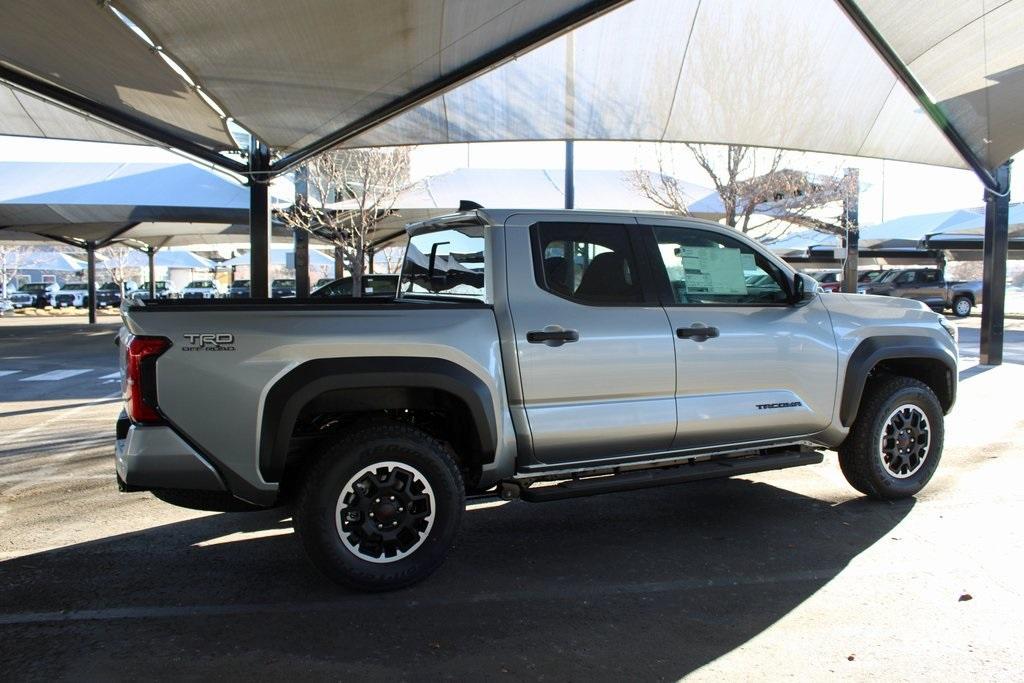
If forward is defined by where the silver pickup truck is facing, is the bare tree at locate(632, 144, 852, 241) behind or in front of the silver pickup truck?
in front

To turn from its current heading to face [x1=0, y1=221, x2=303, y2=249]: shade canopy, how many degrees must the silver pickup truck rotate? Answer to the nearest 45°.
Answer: approximately 90° to its left

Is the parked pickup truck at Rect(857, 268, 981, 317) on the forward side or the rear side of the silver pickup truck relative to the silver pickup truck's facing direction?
on the forward side

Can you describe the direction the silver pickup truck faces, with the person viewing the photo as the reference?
facing away from the viewer and to the right of the viewer

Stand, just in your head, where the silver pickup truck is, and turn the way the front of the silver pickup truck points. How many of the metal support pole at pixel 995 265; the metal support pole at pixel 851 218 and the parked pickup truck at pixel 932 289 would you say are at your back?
0

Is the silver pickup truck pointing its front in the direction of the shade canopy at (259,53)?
no

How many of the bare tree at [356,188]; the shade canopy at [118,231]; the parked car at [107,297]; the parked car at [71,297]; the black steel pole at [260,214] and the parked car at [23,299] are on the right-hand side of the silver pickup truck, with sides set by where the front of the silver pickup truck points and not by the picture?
0

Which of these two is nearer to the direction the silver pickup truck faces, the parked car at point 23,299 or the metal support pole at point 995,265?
the metal support pole

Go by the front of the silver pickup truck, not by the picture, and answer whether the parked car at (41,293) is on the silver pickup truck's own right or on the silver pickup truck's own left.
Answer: on the silver pickup truck's own left

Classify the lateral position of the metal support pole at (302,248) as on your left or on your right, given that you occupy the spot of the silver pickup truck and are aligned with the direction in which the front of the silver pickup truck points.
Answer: on your left

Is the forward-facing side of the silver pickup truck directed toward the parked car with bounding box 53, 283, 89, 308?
no

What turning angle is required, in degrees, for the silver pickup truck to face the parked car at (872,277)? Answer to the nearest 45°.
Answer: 0° — it already faces it

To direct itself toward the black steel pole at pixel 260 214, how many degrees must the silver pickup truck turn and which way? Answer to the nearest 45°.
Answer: approximately 90° to its left

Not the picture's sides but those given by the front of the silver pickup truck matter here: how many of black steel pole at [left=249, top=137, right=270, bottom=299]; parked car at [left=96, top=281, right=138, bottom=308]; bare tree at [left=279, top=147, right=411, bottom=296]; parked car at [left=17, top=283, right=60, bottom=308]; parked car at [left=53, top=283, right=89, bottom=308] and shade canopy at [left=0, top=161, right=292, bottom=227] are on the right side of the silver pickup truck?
0

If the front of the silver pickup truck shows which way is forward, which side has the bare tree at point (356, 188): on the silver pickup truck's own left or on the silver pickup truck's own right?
on the silver pickup truck's own left

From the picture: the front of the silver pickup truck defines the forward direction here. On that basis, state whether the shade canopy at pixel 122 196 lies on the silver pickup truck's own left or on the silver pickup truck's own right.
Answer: on the silver pickup truck's own left

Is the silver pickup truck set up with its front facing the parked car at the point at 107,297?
no

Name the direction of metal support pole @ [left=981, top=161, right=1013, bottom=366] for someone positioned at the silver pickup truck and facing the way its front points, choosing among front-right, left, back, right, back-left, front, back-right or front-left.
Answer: front
